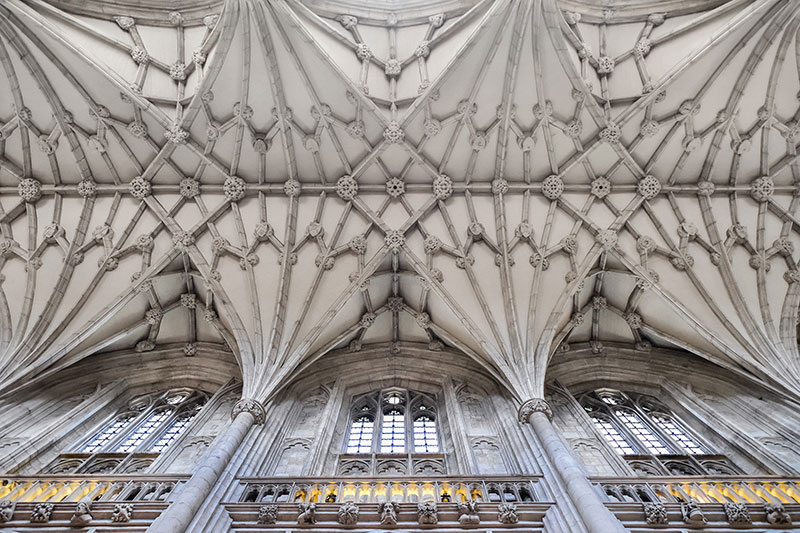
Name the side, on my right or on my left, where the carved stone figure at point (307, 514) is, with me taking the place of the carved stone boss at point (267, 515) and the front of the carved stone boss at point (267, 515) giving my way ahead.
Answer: on my left

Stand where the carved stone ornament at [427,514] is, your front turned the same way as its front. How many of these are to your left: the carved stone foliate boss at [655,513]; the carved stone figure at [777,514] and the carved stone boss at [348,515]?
2

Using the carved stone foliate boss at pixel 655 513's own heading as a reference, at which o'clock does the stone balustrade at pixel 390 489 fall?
The stone balustrade is roughly at 2 o'clock from the carved stone foliate boss.

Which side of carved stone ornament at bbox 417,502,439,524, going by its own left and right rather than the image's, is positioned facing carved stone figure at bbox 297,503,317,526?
right

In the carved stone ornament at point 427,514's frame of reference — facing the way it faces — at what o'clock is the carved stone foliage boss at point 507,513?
the carved stone foliage boss at point 507,513 is roughly at 9 o'clock from the carved stone ornament at point 427,514.

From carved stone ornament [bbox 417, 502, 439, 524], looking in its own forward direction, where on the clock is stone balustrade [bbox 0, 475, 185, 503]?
The stone balustrade is roughly at 3 o'clock from the carved stone ornament.

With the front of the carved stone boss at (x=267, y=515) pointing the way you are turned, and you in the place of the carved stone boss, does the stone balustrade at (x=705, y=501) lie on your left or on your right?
on your left

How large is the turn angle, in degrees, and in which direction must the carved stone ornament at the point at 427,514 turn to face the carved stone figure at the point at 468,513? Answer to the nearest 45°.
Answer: approximately 90° to its left

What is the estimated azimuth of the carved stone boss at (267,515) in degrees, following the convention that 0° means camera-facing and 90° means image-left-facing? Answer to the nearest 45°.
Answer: approximately 0°

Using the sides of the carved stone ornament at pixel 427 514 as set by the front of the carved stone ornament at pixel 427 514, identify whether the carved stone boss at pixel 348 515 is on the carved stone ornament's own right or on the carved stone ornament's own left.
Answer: on the carved stone ornament's own right

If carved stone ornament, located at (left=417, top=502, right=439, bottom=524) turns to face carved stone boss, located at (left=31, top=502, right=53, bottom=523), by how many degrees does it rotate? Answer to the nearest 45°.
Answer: approximately 90° to its right

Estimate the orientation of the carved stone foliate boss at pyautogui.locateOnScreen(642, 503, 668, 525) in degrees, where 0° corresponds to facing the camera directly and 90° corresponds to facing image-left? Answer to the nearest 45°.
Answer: approximately 0°
